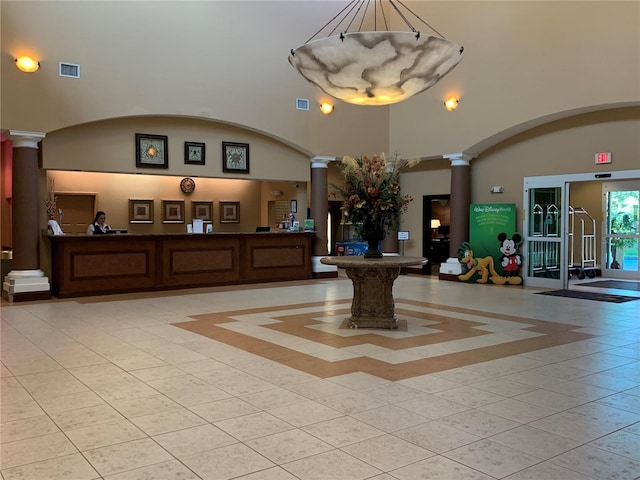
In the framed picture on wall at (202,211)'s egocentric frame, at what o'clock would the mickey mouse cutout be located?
The mickey mouse cutout is roughly at 10 o'clock from the framed picture on wall.

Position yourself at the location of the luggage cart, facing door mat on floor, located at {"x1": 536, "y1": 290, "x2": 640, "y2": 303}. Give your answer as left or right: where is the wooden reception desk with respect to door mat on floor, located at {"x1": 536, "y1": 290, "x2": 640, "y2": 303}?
right

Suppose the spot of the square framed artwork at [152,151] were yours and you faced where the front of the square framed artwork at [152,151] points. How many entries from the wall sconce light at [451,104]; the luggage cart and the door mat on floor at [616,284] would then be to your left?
3

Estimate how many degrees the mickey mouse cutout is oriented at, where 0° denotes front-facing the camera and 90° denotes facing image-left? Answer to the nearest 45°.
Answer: approximately 0°

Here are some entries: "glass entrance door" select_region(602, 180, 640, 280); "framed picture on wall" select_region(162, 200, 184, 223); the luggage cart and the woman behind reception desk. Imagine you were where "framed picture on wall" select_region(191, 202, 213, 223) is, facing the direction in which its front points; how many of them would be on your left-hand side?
2

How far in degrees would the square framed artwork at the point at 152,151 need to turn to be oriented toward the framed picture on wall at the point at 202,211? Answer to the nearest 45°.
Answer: approximately 135° to its left

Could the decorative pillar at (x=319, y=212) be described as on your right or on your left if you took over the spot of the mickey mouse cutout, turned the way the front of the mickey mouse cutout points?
on your right

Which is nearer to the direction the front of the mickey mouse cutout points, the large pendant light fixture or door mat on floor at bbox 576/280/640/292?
the large pendant light fixture

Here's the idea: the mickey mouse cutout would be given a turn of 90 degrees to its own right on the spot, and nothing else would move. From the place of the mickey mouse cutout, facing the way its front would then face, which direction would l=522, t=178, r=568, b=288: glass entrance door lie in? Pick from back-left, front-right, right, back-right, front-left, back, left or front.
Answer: back
